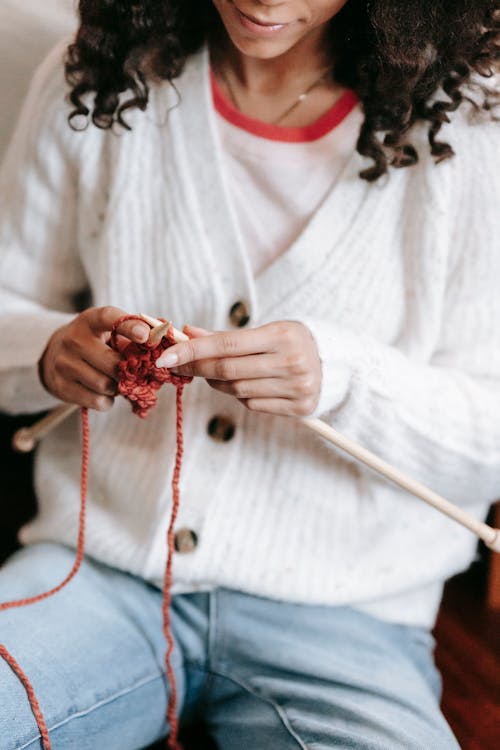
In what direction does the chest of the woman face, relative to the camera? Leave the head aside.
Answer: toward the camera
